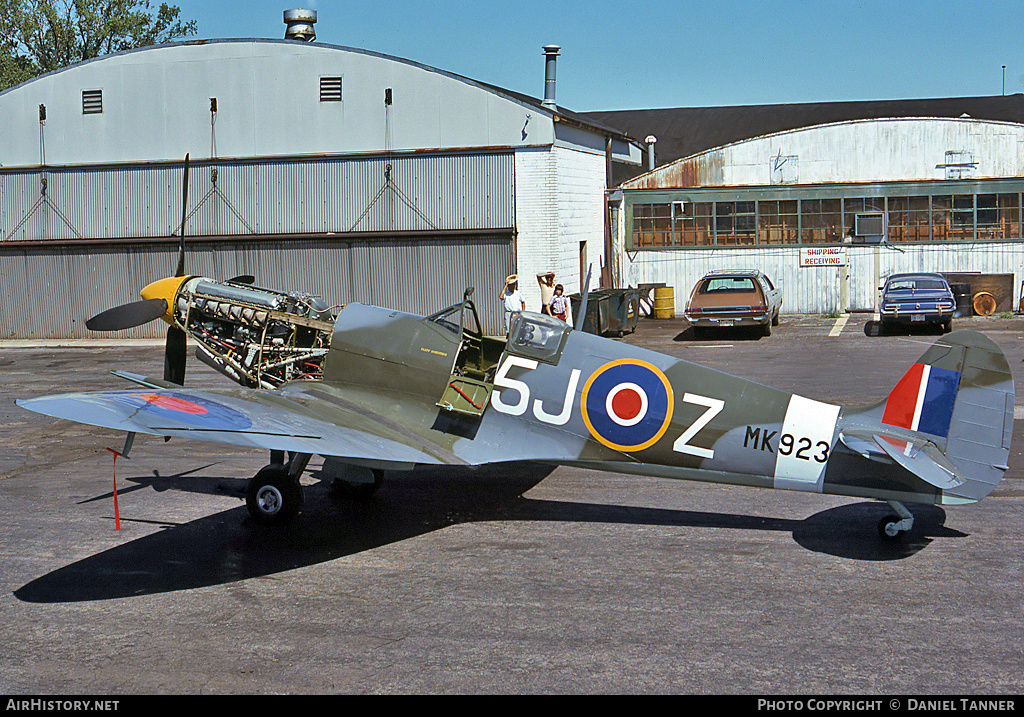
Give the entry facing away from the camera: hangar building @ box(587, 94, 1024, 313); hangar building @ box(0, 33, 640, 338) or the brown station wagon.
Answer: the brown station wagon

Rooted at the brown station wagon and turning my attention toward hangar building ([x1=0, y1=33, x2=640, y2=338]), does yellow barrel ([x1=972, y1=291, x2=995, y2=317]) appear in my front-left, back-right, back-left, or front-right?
back-right

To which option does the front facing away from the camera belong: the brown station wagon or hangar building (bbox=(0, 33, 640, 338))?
the brown station wagon

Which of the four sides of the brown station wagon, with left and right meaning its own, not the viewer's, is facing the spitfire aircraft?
back

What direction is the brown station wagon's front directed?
away from the camera
